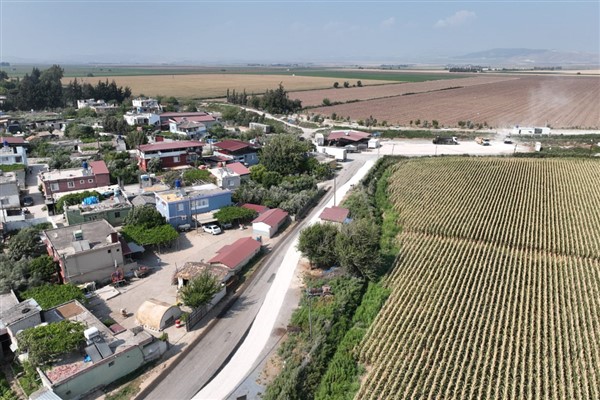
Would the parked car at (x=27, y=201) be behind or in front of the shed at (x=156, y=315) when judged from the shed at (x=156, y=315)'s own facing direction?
behind

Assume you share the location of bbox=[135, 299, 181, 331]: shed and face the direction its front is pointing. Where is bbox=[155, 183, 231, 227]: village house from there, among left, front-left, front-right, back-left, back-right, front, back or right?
back-left

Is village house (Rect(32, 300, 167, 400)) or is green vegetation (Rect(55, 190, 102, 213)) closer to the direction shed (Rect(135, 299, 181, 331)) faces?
the village house

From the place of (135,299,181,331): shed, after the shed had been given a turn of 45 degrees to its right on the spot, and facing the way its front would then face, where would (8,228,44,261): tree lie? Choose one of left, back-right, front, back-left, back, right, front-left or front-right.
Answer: back-right

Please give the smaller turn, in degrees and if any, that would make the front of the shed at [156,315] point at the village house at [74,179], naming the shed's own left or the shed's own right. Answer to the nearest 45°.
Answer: approximately 135° to the shed's own left

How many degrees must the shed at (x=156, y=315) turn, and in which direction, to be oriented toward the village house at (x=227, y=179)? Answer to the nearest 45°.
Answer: approximately 135° to its left

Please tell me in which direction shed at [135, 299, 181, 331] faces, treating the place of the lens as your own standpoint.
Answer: facing the viewer and to the right of the viewer

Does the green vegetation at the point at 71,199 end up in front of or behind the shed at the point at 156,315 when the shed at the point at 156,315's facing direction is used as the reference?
behind

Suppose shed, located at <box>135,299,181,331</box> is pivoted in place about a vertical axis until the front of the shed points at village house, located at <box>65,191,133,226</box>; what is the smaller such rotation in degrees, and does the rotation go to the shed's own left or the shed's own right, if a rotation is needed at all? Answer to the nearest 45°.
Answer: approximately 135° to the shed's own left

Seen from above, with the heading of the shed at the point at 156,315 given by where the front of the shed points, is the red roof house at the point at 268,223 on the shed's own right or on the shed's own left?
on the shed's own left

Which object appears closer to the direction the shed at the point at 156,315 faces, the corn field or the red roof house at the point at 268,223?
the corn field

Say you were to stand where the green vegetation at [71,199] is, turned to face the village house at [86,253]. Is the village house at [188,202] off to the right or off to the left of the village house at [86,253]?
left
